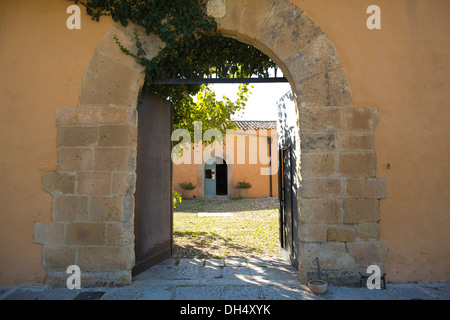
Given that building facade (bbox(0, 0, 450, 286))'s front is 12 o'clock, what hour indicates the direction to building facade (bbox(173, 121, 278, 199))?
building facade (bbox(173, 121, 278, 199)) is roughly at 6 o'clock from building facade (bbox(0, 0, 450, 286)).

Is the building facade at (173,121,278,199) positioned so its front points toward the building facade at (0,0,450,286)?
yes

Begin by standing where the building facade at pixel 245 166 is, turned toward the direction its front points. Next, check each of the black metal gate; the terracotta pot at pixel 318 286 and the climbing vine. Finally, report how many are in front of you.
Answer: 3

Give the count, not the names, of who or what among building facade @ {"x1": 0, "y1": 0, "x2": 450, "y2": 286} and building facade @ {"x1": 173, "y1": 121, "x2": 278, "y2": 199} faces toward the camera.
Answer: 2

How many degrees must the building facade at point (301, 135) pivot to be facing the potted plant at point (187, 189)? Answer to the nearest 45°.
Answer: approximately 180°

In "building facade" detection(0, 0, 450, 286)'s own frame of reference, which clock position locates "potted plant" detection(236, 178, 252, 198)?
The potted plant is roughly at 6 o'clock from the building facade.

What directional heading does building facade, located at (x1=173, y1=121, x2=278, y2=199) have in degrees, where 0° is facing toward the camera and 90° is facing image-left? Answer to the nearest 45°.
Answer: approximately 0°

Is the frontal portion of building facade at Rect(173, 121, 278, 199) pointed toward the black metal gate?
yes
